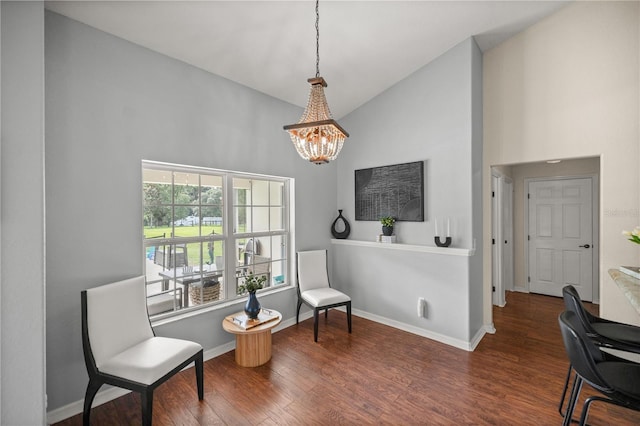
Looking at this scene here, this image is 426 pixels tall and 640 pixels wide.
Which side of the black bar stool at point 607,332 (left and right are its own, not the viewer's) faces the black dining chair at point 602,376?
right

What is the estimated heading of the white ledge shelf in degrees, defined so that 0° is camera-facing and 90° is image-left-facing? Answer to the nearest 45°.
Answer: approximately 45°

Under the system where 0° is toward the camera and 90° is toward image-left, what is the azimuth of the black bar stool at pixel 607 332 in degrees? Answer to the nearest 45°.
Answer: approximately 270°

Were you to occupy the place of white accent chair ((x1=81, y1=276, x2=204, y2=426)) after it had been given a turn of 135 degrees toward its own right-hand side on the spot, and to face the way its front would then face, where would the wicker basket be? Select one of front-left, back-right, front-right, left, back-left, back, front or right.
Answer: back-right

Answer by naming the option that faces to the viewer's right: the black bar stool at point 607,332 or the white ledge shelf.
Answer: the black bar stool

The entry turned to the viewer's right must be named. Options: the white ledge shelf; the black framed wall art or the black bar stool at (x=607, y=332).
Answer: the black bar stool

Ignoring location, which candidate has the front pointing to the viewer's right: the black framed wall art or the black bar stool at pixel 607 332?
the black bar stool
